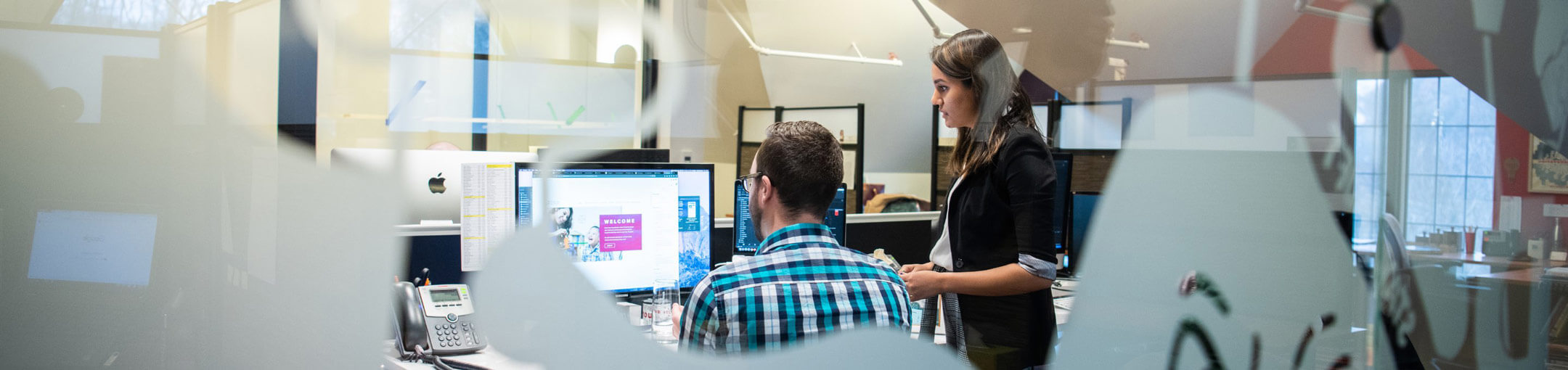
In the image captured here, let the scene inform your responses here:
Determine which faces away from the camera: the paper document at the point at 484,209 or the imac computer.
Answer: the imac computer

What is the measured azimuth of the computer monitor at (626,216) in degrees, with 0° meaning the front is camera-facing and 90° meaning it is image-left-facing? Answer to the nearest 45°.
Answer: approximately 0°

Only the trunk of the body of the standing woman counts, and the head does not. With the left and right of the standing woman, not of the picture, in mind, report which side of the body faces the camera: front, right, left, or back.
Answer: left

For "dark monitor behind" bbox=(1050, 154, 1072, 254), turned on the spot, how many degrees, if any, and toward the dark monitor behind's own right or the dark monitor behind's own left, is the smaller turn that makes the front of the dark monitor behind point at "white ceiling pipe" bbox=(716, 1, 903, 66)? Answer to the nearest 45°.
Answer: approximately 90° to the dark monitor behind's own right

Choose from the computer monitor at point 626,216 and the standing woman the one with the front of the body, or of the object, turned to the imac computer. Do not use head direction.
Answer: the standing woman

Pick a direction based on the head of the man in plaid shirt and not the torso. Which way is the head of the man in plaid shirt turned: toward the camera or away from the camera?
away from the camera

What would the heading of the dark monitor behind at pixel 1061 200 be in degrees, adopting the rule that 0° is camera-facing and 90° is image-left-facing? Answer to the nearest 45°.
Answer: approximately 45°

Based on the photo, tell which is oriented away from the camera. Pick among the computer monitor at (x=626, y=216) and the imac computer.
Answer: the imac computer

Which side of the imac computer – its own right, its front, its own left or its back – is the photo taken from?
back

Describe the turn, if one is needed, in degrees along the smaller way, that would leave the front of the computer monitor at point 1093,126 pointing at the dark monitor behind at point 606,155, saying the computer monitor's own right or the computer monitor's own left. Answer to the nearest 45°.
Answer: approximately 90° to the computer monitor's own right

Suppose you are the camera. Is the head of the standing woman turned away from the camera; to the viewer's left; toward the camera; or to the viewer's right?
to the viewer's left

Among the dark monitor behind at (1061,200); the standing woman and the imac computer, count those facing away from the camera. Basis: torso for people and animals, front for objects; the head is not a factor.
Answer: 1
